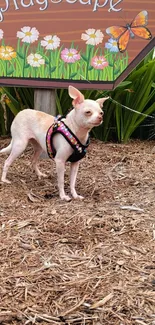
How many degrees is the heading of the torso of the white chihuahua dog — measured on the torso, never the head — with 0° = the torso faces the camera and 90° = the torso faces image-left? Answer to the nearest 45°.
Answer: approximately 315°

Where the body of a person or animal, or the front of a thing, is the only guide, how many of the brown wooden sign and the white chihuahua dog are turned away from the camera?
0

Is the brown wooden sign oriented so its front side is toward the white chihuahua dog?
yes

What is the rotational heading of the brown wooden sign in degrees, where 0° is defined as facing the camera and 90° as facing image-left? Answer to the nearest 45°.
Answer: approximately 0°

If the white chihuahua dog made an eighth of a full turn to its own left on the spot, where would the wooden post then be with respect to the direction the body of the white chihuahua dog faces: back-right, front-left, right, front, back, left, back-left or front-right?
left

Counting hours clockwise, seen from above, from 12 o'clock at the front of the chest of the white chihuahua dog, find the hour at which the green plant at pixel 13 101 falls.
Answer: The green plant is roughly at 7 o'clock from the white chihuahua dog.
